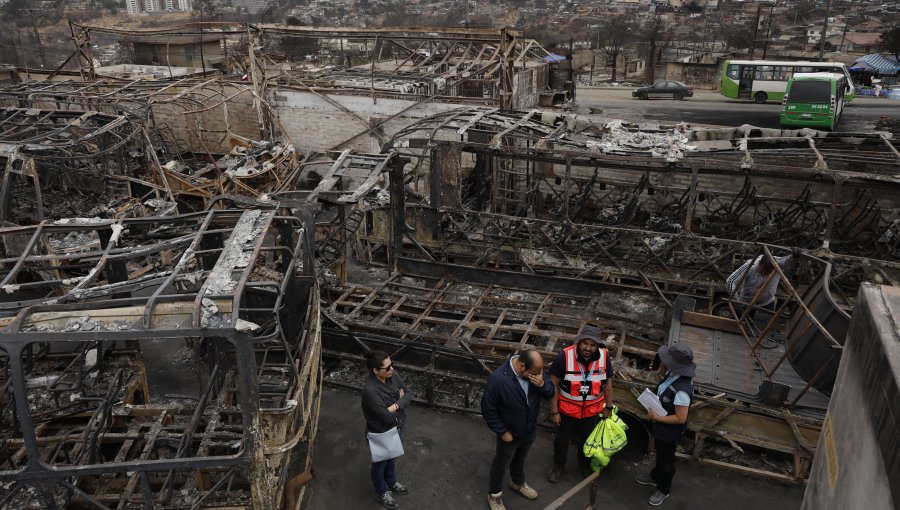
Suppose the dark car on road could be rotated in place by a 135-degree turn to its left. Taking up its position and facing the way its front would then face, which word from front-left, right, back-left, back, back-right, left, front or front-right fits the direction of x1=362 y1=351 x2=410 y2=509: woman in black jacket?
front-right

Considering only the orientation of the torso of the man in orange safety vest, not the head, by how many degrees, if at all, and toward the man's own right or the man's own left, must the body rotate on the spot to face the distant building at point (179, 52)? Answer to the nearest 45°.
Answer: approximately 135° to the man's own right

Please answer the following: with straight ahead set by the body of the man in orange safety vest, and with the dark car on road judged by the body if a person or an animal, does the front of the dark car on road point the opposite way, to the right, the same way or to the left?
to the right

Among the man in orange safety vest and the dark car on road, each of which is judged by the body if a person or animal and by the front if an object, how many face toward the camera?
1

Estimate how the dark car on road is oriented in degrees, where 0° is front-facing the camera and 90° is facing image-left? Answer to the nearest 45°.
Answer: approximately 90°

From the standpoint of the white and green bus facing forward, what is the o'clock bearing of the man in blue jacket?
The man in blue jacket is roughly at 3 o'clock from the white and green bus.

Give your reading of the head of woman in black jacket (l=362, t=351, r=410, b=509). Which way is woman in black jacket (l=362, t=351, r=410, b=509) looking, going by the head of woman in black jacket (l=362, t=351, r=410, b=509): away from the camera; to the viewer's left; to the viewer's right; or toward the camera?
to the viewer's right

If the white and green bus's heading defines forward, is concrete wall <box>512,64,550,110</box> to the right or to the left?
on its right
